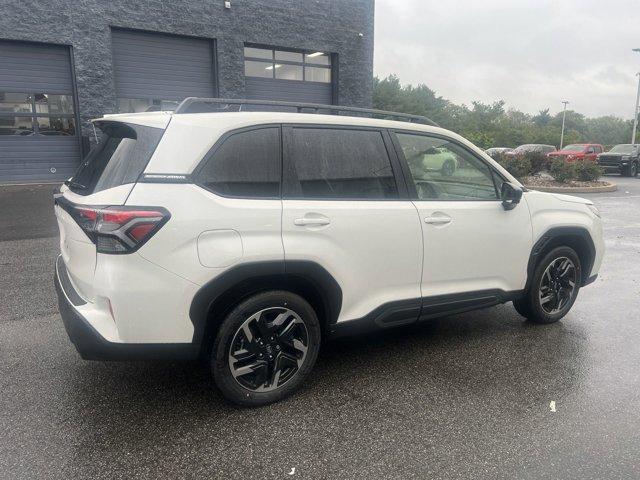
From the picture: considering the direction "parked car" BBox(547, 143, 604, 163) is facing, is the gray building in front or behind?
in front

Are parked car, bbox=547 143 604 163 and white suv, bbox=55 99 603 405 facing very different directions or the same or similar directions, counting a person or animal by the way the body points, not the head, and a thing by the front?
very different directions

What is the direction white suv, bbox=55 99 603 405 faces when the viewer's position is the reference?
facing away from the viewer and to the right of the viewer

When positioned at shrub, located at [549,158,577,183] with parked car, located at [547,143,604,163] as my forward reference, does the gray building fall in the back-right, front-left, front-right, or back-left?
back-left

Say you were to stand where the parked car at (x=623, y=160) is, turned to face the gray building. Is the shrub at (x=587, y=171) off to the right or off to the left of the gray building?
left

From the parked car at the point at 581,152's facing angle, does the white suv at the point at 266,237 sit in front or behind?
in front

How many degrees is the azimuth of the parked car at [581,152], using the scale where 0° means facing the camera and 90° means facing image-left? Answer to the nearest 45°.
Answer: approximately 45°

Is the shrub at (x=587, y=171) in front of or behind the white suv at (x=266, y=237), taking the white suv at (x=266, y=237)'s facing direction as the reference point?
in front

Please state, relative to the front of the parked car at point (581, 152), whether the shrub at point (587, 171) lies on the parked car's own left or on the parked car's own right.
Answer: on the parked car's own left

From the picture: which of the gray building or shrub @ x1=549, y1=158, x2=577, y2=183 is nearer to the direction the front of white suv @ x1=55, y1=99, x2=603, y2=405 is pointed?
the shrub
